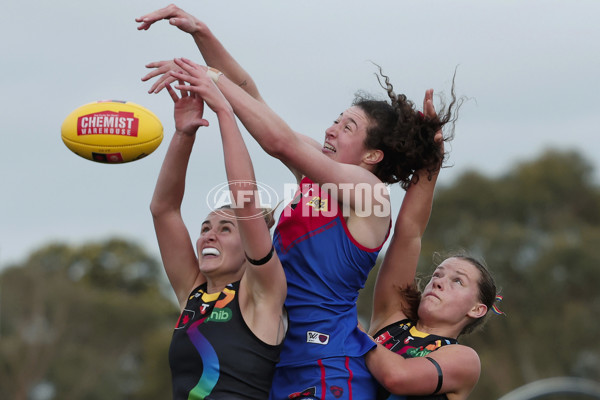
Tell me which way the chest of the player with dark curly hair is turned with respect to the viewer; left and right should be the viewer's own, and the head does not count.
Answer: facing to the left of the viewer

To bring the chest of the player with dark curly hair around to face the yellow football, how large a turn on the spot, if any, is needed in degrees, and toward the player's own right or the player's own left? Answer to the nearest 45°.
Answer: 0° — they already face it
